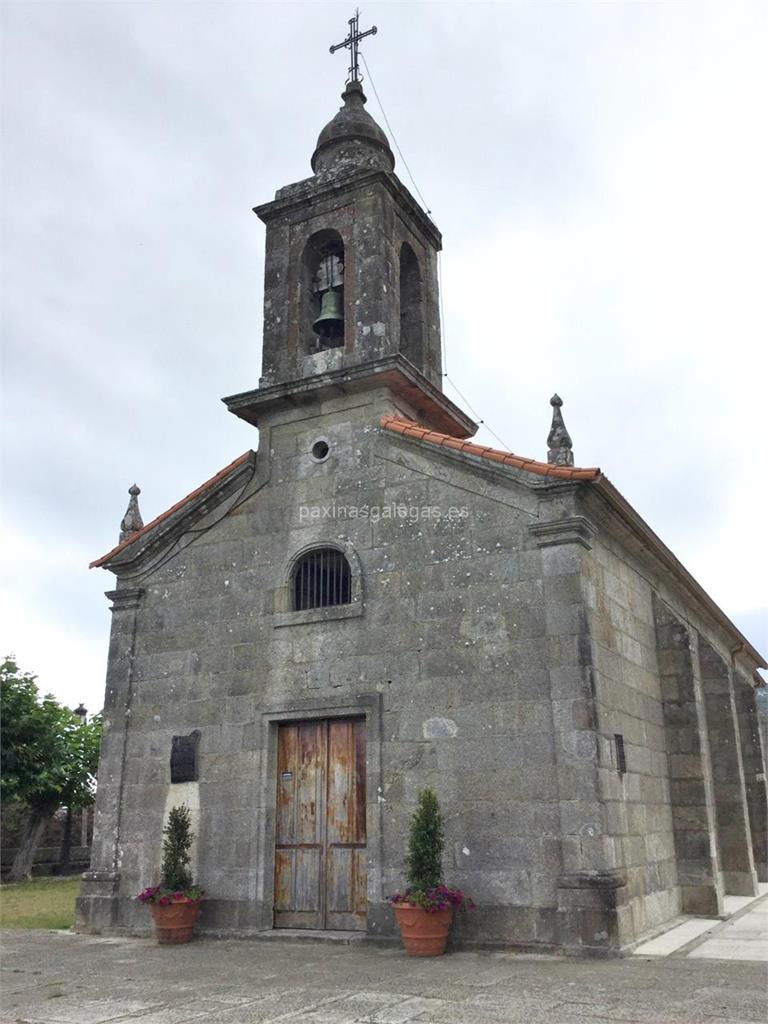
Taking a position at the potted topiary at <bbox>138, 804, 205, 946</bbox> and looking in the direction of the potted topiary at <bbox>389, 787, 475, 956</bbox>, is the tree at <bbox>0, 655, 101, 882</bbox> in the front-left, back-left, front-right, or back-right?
back-left

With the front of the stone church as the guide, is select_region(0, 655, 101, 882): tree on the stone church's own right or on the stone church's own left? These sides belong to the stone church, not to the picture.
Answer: on the stone church's own right

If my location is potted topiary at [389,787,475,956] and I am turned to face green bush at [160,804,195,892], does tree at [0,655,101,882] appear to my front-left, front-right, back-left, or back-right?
front-right

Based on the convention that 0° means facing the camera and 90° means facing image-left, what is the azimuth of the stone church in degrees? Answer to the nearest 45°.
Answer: approximately 45°
